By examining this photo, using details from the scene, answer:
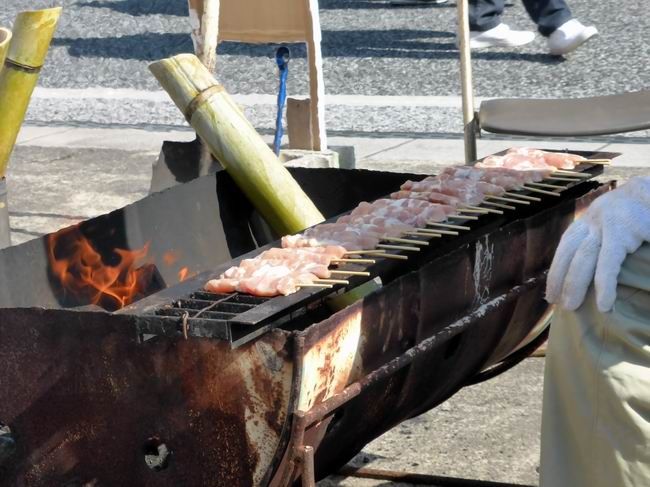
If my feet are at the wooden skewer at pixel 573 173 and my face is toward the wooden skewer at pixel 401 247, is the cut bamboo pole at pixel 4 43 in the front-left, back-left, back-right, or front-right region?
front-right

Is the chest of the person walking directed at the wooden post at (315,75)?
no

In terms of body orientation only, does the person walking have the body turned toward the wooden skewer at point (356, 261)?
no

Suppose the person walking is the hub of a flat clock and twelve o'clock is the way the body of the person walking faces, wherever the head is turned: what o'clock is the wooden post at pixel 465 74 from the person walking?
The wooden post is roughly at 3 o'clock from the person walking.

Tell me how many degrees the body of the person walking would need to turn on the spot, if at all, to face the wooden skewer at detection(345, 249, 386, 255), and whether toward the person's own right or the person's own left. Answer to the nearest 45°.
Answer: approximately 90° to the person's own right

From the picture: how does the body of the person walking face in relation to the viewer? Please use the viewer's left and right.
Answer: facing to the right of the viewer

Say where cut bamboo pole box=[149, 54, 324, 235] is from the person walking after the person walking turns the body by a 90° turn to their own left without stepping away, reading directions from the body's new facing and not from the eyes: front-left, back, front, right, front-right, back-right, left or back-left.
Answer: back

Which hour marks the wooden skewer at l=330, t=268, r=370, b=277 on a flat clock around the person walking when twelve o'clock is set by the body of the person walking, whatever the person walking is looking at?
The wooden skewer is roughly at 3 o'clock from the person walking.

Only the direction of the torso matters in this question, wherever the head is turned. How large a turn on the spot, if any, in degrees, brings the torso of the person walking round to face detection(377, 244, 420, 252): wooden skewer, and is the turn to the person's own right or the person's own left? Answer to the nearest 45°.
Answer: approximately 90° to the person's own right

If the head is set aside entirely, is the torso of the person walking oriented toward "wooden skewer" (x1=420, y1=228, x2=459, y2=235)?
no

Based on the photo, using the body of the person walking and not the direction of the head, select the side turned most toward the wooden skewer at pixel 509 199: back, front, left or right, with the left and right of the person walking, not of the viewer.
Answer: right

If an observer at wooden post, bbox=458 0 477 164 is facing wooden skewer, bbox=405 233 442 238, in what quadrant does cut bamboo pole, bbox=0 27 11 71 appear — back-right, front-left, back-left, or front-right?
front-right
